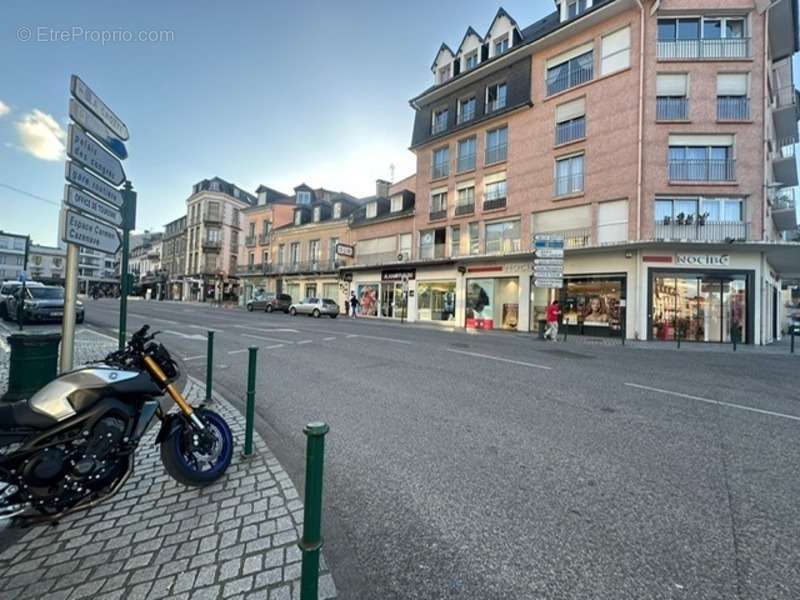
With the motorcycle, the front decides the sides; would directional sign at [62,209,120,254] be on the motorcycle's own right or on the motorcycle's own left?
on the motorcycle's own left

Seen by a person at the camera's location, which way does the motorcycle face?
facing to the right of the viewer

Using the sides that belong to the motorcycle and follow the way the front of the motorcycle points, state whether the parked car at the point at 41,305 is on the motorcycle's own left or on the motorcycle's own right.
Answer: on the motorcycle's own left

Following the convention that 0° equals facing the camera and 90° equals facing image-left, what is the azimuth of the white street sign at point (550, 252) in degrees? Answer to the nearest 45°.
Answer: approximately 0°

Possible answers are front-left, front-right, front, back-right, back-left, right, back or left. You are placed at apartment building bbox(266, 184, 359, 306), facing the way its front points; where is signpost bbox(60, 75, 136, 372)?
front-left

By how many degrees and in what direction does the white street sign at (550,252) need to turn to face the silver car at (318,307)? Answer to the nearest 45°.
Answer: approximately 90° to its right

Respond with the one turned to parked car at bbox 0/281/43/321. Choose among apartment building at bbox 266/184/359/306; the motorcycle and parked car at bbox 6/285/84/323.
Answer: the apartment building

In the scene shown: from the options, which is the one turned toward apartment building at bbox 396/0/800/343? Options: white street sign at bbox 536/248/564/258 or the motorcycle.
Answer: the motorcycle

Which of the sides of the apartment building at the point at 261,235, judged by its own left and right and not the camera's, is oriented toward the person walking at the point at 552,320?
left

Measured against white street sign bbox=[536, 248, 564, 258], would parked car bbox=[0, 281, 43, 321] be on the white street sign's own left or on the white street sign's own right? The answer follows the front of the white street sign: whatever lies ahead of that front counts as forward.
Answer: on the white street sign's own right
